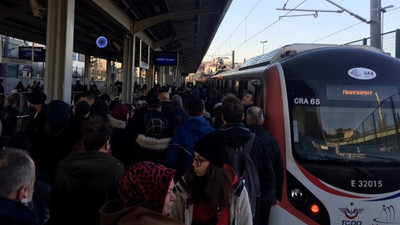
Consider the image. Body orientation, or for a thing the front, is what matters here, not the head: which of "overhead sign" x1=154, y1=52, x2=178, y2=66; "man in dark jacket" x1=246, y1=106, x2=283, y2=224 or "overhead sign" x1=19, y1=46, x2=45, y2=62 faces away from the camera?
the man in dark jacket

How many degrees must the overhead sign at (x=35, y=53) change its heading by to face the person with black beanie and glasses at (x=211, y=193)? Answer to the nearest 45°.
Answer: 0° — it already faces them

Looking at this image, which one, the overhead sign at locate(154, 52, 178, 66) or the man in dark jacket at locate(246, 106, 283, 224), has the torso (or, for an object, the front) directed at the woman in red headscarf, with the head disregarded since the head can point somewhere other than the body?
the overhead sign

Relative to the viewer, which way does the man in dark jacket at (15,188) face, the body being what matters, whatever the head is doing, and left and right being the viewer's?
facing away from the viewer and to the right of the viewer

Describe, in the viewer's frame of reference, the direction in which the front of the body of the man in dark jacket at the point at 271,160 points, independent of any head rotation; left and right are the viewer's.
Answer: facing away from the viewer

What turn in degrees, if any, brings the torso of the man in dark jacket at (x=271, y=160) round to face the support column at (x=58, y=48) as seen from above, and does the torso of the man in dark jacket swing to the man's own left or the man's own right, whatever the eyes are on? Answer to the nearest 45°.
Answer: approximately 45° to the man's own left

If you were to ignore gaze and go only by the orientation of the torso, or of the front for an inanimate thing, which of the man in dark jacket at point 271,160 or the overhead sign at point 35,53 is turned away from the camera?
the man in dark jacket

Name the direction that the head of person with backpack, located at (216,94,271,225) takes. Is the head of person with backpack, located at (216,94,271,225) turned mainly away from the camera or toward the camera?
away from the camera

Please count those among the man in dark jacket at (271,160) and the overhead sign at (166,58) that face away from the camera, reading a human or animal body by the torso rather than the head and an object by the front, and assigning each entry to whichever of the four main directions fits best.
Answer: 1

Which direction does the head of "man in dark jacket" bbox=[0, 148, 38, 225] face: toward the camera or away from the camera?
away from the camera

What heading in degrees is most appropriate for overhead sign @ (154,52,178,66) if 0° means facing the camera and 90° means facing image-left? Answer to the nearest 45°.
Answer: approximately 0°

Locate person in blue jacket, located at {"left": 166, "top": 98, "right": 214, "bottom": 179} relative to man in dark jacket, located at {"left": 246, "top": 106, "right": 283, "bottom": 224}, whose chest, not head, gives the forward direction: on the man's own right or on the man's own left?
on the man's own left

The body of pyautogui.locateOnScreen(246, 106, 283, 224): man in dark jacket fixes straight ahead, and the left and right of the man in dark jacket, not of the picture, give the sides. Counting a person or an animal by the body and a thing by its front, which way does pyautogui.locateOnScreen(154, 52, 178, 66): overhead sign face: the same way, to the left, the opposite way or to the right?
the opposite way
